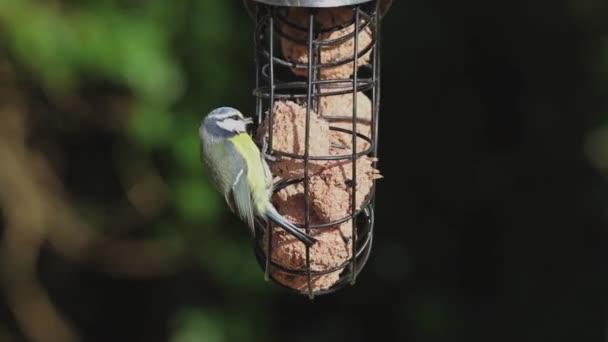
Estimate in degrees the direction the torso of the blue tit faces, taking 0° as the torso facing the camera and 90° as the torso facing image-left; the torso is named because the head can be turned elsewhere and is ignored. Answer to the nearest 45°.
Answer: approximately 270°
